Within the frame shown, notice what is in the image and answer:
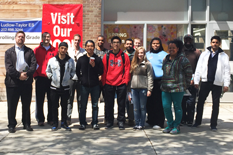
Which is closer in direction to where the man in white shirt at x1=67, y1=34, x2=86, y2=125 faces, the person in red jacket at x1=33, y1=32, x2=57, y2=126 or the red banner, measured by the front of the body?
the person in red jacket

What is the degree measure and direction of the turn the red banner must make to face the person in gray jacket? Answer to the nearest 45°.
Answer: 0° — it already faces them

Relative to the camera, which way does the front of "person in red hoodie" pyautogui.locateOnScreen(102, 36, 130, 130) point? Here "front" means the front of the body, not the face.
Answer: toward the camera

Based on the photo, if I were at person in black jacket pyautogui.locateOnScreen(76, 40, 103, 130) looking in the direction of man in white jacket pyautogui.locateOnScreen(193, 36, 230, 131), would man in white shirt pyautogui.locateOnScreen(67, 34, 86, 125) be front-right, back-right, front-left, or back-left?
back-left

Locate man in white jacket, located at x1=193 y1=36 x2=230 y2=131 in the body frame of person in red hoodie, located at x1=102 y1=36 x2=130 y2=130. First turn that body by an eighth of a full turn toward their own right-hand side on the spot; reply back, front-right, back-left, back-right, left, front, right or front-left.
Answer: back-left

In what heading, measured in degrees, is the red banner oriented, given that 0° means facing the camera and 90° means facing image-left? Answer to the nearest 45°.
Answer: approximately 0°

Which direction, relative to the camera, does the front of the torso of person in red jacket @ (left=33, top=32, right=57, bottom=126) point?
toward the camera

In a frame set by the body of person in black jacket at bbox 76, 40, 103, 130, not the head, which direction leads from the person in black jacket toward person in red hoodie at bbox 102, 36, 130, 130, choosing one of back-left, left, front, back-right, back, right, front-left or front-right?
left

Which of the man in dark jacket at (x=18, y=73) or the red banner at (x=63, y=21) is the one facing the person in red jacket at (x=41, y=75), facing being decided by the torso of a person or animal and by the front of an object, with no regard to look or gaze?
the red banner

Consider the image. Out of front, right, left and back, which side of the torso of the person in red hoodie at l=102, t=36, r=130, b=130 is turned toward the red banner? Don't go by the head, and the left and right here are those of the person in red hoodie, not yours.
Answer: back

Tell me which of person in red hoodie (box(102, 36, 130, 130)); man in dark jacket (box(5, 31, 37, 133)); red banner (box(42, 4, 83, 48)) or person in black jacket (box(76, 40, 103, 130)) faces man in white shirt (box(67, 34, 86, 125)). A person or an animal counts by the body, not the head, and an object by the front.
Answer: the red banner

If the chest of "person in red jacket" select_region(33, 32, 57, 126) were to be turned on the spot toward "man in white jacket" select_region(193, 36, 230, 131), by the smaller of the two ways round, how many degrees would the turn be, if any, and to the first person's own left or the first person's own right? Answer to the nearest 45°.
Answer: approximately 90° to the first person's own left

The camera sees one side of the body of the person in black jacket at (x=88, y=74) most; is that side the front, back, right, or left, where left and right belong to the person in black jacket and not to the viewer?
front
